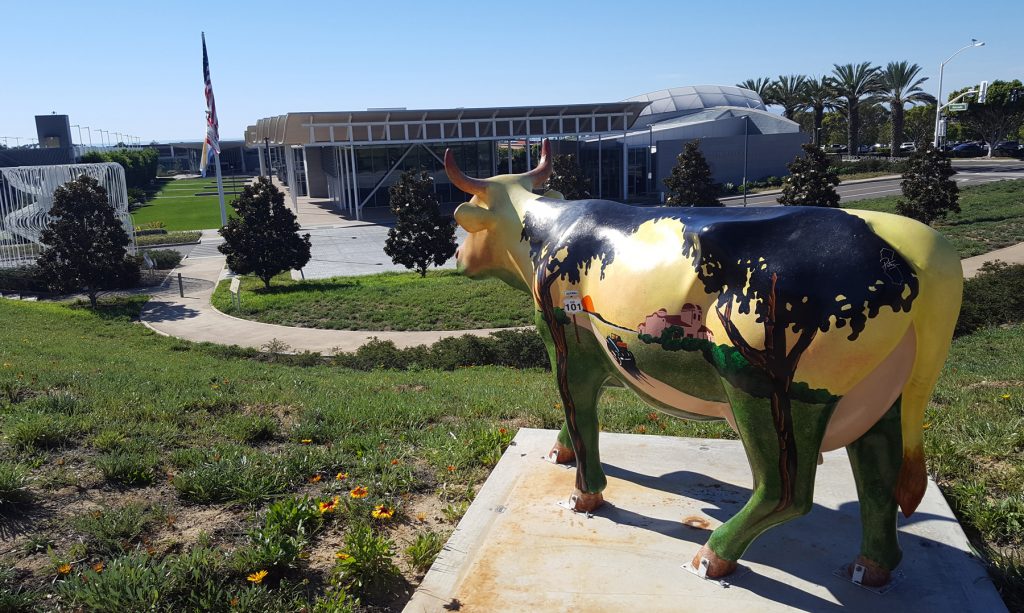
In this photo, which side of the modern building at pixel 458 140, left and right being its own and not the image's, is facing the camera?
front

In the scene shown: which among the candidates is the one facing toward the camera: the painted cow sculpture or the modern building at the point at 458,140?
the modern building

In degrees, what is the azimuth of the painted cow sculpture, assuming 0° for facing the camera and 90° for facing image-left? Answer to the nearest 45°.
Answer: approximately 135°

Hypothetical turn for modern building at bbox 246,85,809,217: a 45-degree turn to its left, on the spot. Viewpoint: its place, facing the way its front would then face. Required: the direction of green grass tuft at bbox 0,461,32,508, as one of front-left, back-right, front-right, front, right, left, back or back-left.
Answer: front-right

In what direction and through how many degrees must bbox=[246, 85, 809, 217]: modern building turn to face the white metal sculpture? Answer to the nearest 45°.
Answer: approximately 45° to its right

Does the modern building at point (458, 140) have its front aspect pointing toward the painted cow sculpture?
yes

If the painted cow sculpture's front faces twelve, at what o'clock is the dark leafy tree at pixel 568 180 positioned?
The dark leafy tree is roughly at 1 o'clock from the painted cow sculpture.

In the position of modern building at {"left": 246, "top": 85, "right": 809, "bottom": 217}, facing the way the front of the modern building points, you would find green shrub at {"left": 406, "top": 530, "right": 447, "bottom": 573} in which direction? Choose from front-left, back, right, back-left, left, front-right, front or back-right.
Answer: front

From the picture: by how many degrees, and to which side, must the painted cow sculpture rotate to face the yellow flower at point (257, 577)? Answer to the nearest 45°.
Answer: approximately 45° to its left

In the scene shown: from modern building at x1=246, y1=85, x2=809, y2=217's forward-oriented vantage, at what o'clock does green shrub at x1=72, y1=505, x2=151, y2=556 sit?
The green shrub is roughly at 12 o'clock from the modern building.

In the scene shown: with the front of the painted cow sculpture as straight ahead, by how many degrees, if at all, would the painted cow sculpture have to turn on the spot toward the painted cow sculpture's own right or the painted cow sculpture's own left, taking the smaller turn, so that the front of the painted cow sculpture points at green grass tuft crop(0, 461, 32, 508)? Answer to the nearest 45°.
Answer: approximately 45° to the painted cow sculpture's own left

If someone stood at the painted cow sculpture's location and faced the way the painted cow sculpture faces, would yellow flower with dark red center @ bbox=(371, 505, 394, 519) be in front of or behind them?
in front

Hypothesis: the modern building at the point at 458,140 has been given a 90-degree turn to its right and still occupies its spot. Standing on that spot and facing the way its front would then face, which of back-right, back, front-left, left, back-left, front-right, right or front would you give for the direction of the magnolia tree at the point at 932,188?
back-left

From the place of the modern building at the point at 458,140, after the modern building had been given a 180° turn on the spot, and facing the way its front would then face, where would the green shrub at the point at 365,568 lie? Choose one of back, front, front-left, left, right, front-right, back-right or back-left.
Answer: back

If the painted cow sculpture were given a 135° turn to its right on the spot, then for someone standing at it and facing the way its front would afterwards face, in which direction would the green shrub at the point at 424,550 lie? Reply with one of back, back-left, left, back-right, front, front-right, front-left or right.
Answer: back

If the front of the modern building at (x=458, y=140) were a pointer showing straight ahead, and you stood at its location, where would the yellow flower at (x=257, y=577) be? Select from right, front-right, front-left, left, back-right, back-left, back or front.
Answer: front

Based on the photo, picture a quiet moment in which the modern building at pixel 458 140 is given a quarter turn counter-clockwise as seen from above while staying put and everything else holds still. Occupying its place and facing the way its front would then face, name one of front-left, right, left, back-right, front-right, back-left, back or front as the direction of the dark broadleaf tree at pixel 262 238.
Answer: right

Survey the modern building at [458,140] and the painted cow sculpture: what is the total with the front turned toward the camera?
1

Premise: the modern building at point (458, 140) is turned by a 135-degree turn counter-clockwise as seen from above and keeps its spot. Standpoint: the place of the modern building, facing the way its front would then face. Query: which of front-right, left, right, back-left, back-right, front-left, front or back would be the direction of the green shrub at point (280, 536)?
back-right

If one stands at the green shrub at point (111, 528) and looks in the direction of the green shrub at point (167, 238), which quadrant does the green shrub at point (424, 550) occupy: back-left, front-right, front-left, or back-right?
back-right
